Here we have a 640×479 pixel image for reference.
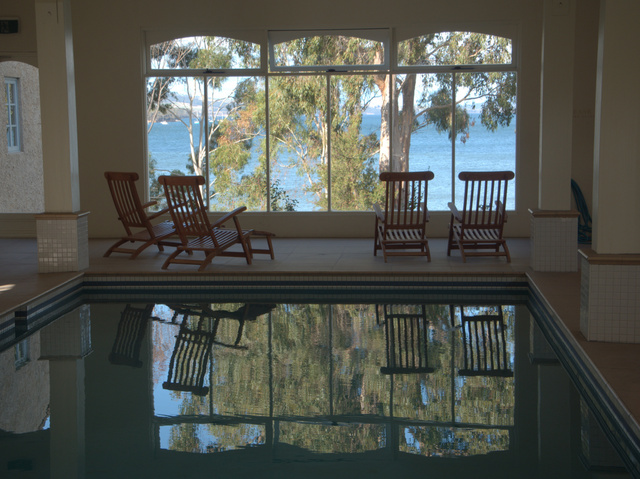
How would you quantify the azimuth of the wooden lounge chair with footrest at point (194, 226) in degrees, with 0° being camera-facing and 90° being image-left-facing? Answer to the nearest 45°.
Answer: approximately 225°

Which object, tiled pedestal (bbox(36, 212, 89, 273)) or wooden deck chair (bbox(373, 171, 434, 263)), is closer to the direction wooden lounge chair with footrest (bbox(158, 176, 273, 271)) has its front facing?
the wooden deck chair

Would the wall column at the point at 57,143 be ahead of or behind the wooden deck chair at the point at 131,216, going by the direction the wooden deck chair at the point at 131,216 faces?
behind
